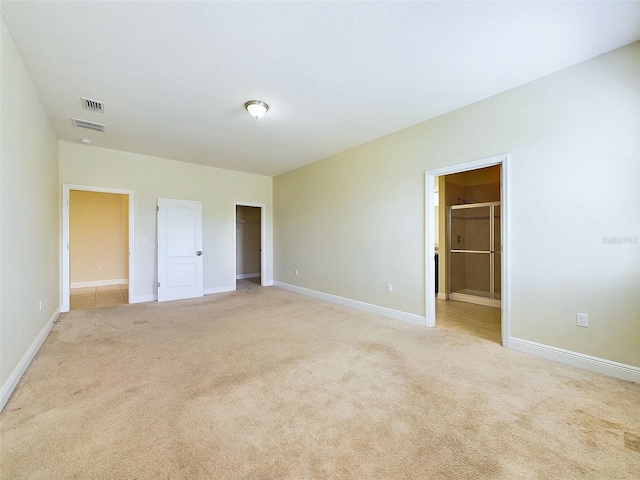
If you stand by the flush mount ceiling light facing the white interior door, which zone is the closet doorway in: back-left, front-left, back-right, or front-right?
front-right

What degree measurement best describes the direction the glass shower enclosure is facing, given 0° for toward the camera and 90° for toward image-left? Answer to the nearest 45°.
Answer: approximately 45°

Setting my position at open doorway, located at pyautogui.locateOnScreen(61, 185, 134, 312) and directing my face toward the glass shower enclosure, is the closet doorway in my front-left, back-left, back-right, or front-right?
front-left

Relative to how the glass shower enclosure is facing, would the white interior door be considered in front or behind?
in front

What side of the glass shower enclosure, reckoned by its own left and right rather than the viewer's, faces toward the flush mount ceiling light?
front

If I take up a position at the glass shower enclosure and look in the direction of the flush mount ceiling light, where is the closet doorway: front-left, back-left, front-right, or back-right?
front-right

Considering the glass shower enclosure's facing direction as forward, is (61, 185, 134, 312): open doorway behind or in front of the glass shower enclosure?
in front
